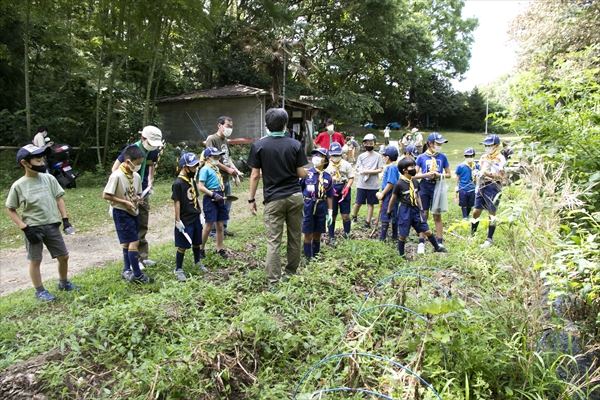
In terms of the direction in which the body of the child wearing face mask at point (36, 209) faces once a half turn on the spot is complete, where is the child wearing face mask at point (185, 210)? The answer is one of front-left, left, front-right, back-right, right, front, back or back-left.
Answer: back-right

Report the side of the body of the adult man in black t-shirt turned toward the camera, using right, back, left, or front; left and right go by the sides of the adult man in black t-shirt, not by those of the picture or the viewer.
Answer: back

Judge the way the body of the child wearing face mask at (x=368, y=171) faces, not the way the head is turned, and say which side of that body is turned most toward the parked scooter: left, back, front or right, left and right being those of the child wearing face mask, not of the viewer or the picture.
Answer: right

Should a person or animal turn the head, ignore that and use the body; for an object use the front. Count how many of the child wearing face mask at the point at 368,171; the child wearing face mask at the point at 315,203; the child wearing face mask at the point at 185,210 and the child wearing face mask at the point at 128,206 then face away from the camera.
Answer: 0

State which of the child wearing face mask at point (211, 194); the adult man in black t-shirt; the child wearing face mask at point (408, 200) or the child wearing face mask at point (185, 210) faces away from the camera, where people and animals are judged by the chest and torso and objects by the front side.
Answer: the adult man in black t-shirt

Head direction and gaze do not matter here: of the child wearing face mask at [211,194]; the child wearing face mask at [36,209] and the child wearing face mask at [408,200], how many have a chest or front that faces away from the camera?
0

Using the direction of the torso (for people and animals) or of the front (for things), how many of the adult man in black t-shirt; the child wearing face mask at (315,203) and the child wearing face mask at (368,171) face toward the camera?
2

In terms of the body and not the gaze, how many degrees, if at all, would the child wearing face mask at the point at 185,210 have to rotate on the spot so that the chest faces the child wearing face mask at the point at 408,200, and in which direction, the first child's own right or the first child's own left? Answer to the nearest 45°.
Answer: approximately 45° to the first child's own left

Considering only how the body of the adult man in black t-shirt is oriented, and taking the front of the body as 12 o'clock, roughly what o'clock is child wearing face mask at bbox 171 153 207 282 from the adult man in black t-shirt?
The child wearing face mask is roughly at 10 o'clock from the adult man in black t-shirt.

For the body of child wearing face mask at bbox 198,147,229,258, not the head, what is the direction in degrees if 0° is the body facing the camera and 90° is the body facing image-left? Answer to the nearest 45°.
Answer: approximately 315°

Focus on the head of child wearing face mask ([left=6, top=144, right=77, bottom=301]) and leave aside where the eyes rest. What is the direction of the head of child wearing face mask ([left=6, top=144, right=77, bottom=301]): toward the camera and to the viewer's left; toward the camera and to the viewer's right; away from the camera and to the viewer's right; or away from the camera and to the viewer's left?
toward the camera and to the viewer's right

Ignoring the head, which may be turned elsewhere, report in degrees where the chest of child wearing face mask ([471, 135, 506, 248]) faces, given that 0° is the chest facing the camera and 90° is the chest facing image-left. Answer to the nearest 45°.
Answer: approximately 45°

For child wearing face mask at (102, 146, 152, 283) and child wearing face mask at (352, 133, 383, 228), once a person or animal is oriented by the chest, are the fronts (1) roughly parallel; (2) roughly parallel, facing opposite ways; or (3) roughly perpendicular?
roughly perpendicular

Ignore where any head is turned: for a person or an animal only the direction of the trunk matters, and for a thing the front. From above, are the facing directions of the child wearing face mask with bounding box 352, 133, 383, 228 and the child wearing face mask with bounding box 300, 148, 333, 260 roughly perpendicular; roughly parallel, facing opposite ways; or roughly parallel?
roughly parallel

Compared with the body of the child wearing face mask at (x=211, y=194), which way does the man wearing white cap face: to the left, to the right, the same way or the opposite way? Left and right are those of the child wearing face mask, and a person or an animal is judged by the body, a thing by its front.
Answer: the same way

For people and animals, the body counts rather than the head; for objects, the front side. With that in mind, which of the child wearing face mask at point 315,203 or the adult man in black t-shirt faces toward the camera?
the child wearing face mask

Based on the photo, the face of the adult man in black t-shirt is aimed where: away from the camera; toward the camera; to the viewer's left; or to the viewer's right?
away from the camera

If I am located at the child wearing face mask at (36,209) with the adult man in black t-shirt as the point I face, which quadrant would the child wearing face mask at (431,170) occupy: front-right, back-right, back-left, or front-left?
front-left

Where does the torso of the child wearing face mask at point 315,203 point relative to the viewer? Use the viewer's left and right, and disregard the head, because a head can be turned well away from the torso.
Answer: facing the viewer
